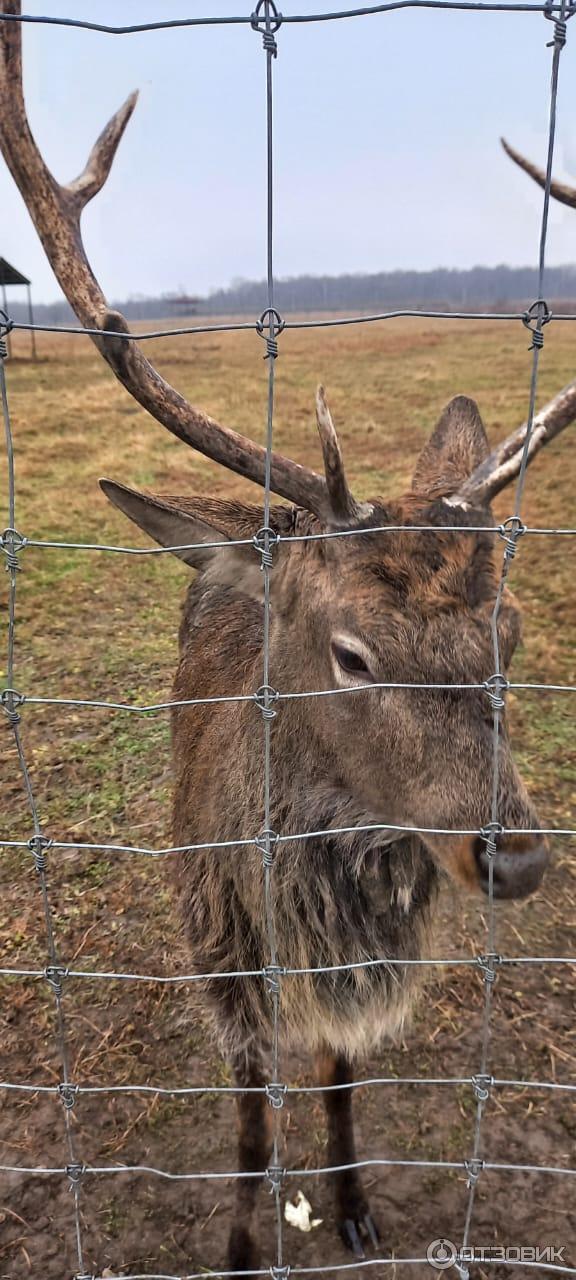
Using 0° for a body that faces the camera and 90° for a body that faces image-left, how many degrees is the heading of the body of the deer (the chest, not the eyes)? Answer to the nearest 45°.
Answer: approximately 315°
